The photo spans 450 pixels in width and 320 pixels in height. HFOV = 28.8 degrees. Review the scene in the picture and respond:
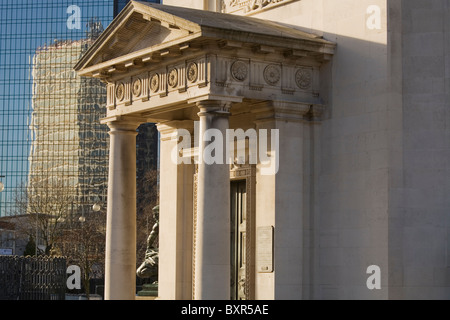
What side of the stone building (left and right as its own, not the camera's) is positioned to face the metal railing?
right

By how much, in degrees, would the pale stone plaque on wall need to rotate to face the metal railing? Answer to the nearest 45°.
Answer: approximately 90° to its right

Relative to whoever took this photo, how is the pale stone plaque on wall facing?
facing the viewer and to the left of the viewer
